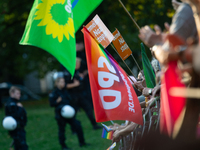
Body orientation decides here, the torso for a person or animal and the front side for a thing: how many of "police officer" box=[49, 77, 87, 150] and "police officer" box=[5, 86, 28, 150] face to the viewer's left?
0

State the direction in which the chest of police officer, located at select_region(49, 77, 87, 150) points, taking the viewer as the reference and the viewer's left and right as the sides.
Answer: facing the viewer and to the right of the viewer

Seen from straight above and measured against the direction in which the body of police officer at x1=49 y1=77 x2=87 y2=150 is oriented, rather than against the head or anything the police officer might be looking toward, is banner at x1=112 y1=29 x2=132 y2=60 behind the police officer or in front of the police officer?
in front

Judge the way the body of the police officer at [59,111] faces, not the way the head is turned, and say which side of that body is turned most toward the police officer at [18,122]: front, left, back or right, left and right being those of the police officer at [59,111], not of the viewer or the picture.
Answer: right

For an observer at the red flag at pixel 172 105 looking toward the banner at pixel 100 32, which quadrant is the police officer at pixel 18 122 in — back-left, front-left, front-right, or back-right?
front-left

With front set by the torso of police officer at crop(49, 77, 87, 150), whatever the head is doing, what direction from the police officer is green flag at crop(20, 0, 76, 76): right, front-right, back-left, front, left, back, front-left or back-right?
front-right

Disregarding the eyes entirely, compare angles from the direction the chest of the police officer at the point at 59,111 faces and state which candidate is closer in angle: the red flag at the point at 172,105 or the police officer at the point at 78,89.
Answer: the red flag
